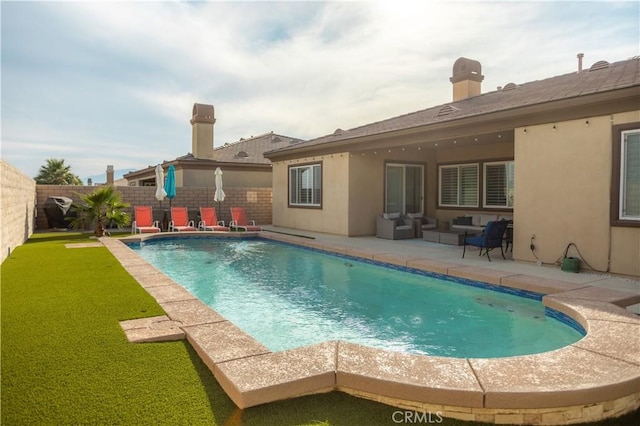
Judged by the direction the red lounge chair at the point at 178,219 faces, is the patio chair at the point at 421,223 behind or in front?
in front

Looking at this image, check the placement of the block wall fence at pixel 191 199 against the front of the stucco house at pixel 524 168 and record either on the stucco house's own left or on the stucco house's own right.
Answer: on the stucco house's own left

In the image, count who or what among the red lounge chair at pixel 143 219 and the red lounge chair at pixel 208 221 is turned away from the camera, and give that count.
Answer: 0

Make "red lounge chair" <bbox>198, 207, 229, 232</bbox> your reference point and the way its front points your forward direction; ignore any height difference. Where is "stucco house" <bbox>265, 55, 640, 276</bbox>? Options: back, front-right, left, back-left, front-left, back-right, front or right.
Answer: front

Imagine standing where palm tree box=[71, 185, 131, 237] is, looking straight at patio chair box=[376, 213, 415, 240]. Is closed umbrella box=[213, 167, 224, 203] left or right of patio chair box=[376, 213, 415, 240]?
left

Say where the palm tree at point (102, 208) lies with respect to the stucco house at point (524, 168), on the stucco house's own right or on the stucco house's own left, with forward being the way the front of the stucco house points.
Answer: on the stucco house's own left

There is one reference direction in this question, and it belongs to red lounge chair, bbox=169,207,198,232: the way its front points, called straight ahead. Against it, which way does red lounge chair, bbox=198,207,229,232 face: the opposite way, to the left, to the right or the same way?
the same way

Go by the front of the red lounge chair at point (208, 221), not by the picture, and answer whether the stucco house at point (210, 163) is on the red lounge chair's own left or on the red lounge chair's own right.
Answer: on the red lounge chair's own left

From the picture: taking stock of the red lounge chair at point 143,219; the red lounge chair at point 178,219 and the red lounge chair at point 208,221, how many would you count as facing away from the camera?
0

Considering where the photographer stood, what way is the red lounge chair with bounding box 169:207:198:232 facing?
facing the viewer and to the right of the viewer

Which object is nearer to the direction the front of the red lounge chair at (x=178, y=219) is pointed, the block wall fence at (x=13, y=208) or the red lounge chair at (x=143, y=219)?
the block wall fence
